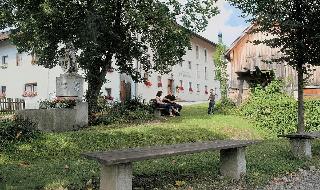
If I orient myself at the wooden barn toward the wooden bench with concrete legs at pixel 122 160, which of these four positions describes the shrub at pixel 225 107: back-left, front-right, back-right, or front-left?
front-right

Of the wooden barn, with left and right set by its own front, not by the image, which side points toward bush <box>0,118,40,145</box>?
front

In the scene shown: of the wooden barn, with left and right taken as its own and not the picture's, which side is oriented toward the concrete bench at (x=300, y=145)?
front

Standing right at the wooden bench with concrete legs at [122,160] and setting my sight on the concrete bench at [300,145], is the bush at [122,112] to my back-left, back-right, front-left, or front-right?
front-left

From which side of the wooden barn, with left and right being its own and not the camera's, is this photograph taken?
front

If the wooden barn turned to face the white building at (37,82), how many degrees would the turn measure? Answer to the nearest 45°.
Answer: approximately 90° to its right

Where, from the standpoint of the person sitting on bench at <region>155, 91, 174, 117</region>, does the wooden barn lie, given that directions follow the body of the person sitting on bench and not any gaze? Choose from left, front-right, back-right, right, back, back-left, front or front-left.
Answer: front-left

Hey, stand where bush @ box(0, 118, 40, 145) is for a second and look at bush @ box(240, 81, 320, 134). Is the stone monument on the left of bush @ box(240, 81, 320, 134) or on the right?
left

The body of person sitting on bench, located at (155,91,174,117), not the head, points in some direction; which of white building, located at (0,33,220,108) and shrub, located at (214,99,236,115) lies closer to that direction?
the shrub

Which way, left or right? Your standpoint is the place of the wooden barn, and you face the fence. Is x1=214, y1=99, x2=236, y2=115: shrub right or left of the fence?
left
